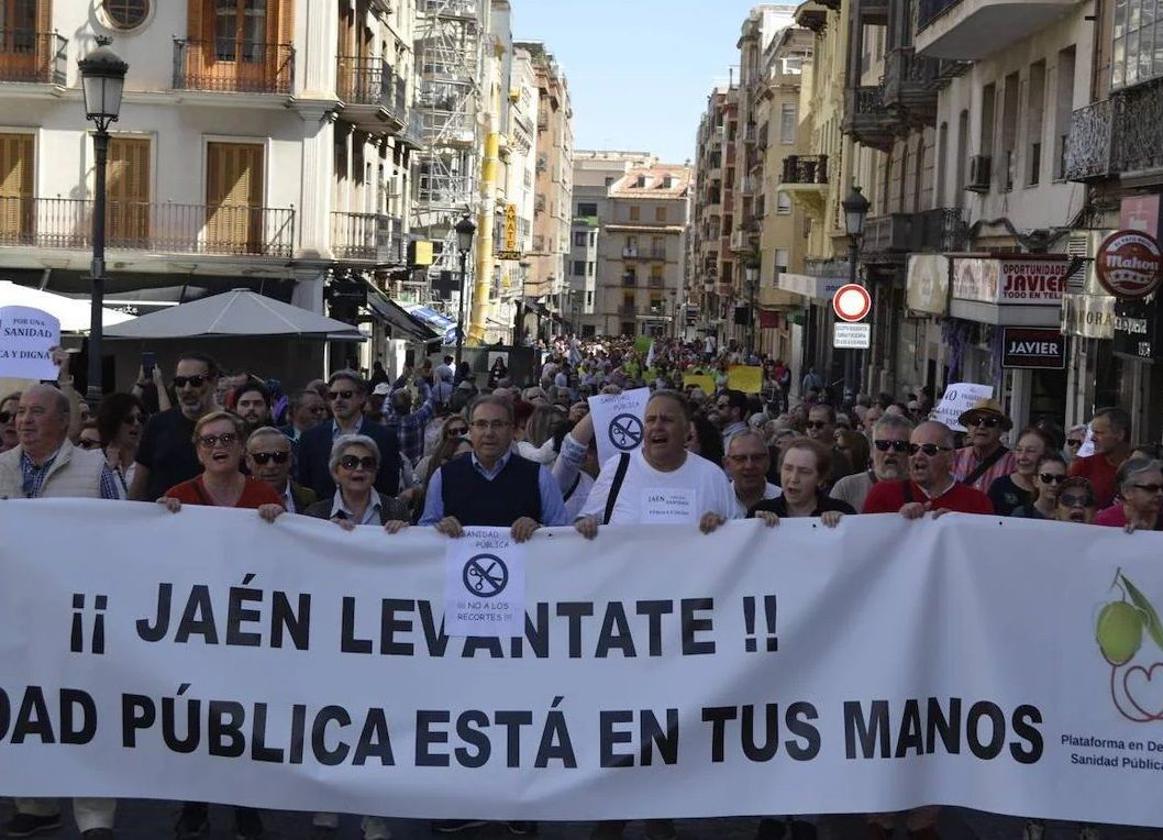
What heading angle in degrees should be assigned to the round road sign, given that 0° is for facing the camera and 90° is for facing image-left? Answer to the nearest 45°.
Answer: approximately 0°

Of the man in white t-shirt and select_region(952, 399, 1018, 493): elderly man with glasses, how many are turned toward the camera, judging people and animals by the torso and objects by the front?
2

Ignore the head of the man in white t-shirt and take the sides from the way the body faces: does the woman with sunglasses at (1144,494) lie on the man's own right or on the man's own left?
on the man's own left

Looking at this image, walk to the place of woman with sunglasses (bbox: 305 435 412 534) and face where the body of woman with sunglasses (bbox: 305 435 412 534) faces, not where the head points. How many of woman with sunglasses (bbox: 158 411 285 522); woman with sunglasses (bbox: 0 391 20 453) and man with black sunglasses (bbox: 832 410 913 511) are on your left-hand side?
1

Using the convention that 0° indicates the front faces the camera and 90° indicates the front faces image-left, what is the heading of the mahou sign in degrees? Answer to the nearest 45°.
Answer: approximately 0°
